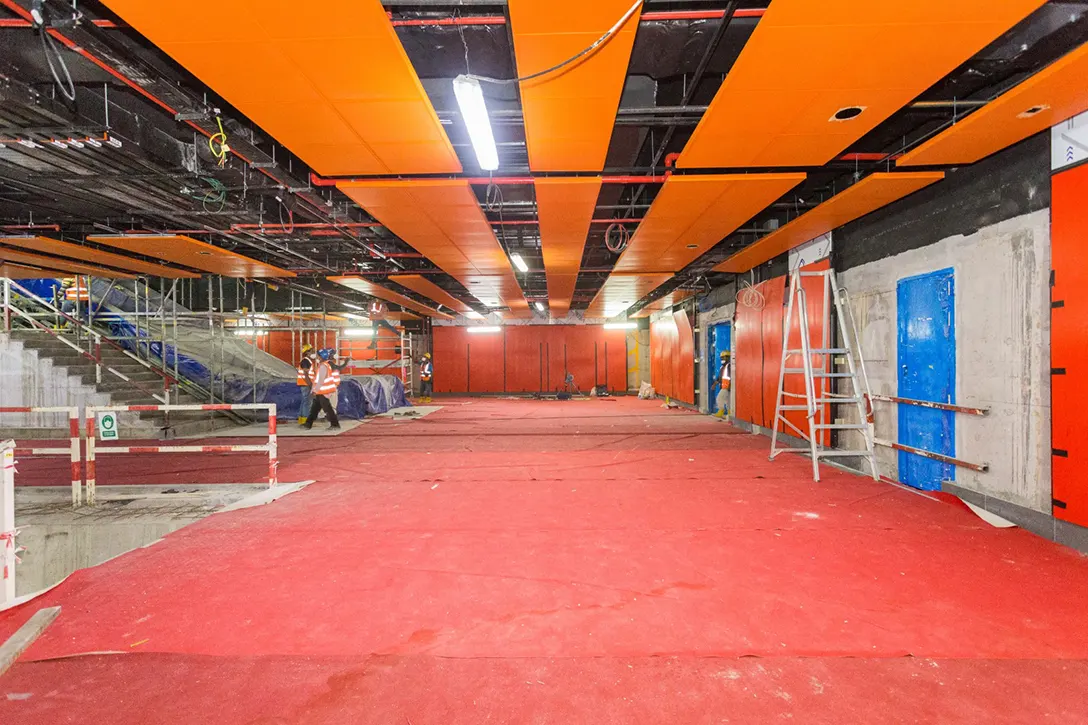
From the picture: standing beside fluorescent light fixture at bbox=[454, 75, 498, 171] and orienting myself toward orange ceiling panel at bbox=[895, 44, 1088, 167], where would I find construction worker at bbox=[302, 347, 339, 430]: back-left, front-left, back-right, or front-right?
back-left

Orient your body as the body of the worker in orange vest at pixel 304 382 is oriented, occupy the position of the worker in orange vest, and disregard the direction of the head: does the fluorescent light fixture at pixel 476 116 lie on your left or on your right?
on your right

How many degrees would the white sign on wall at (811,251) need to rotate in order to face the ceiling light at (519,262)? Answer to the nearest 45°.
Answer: approximately 45° to its right

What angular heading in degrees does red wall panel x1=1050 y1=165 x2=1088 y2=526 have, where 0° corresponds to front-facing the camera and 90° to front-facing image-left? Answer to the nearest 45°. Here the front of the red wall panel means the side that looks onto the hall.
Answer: approximately 45°

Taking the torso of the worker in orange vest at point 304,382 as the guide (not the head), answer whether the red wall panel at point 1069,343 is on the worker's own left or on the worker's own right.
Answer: on the worker's own right

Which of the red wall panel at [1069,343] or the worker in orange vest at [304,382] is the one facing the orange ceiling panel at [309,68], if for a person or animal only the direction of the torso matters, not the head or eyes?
the red wall panel

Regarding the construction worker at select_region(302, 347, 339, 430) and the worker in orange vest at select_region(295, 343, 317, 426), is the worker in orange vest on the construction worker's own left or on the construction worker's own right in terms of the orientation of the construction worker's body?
on the construction worker's own right

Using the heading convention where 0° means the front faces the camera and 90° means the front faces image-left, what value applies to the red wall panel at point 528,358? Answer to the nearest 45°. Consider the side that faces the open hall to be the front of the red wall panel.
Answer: approximately 0°

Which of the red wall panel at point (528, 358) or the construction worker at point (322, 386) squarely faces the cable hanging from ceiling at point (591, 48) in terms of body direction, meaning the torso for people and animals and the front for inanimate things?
the red wall panel

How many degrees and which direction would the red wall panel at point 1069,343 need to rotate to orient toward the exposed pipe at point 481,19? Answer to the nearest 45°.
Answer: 0° — it already faces it

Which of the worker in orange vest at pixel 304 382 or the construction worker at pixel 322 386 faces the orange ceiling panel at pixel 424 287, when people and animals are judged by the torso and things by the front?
the worker in orange vest

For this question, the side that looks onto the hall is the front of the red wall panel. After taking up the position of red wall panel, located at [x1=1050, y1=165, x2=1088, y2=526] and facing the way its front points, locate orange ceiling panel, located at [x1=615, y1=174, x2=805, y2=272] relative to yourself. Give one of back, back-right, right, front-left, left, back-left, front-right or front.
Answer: front-right

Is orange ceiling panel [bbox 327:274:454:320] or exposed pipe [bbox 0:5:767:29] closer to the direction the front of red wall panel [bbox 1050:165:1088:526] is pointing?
the exposed pipe

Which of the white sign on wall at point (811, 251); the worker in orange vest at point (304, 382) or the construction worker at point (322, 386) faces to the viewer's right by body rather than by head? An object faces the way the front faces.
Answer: the worker in orange vest
